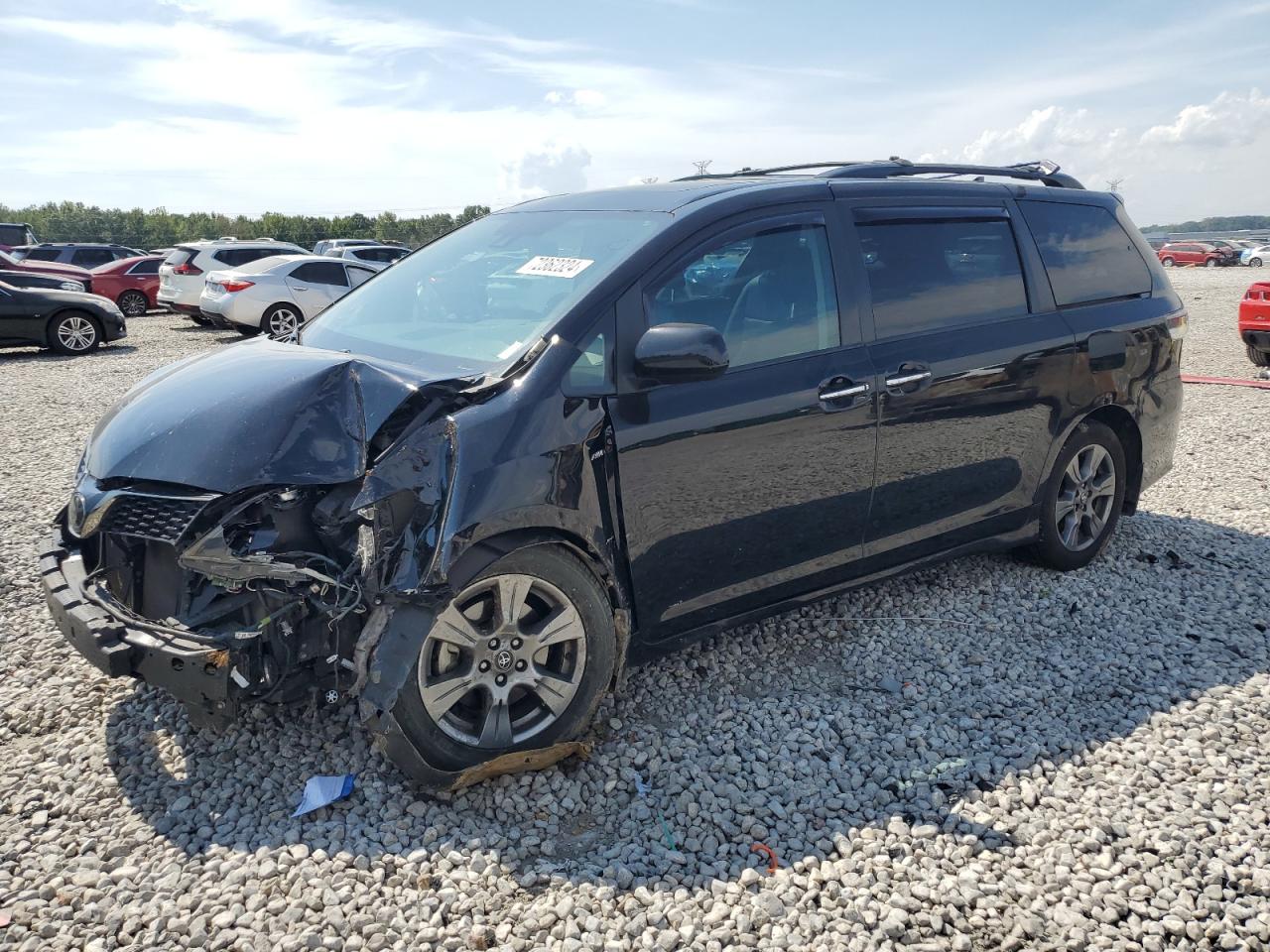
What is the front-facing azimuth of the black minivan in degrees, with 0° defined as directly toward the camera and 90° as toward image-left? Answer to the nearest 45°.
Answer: approximately 45°

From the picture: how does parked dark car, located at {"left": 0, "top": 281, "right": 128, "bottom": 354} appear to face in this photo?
to the viewer's right

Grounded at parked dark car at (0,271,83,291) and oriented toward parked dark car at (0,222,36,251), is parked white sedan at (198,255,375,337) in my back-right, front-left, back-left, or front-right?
back-right

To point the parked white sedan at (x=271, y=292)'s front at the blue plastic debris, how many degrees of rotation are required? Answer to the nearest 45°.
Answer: approximately 135° to its right

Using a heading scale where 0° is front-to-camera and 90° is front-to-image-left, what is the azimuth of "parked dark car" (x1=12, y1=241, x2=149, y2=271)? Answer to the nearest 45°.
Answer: approximately 270°

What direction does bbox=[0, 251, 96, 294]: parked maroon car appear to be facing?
to the viewer's right

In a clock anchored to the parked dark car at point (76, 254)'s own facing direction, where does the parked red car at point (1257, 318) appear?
The parked red car is roughly at 2 o'clock from the parked dark car.

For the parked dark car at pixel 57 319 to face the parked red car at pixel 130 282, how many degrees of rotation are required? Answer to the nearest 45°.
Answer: approximately 90° to its left

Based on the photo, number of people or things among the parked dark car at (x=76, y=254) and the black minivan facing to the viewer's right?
1
